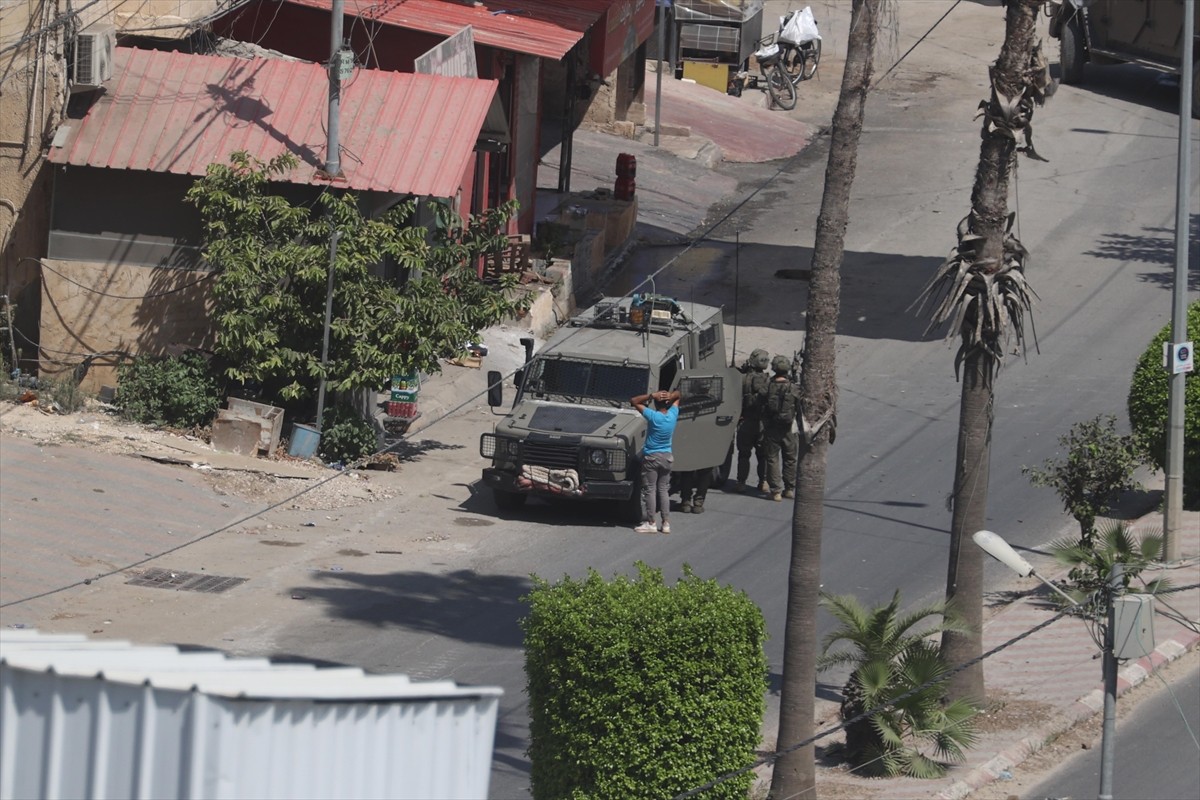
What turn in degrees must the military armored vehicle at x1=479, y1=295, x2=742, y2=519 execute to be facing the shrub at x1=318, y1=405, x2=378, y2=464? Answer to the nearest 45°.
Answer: approximately 45° to its right

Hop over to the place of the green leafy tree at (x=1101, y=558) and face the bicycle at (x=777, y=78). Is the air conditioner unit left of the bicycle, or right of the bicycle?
left

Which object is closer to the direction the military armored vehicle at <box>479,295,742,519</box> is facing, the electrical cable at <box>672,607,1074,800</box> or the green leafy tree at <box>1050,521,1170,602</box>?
the electrical cable

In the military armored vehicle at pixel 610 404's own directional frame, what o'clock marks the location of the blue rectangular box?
The blue rectangular box is roughly at 2 o'clock from the military armored vehicle.

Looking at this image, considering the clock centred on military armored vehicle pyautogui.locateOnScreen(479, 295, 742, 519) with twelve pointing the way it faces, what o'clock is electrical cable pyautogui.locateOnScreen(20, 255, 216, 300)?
The electrical cable is roughly at 2 o'clock from the military armored vehicle.

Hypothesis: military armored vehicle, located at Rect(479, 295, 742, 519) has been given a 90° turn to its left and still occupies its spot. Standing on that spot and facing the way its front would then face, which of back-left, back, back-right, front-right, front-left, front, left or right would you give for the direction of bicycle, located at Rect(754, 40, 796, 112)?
back-left

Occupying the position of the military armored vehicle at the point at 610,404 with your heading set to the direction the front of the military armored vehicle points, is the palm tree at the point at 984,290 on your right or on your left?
on your left

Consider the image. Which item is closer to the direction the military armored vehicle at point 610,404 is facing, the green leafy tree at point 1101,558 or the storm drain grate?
the storm drain grate

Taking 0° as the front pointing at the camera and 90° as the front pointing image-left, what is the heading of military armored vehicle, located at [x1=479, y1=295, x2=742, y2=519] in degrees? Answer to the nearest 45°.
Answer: approximately 45°

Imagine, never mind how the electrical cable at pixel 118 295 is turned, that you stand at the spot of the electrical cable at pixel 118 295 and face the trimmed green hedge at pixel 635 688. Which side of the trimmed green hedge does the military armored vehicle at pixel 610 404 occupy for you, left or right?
left

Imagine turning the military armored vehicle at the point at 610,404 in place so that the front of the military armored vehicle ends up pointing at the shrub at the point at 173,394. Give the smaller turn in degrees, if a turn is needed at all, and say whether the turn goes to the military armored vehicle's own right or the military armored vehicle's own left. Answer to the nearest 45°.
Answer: approximately 45° to the military armored vehicle's own right

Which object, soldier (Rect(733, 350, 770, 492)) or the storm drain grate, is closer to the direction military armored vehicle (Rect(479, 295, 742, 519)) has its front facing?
the storm drain grate

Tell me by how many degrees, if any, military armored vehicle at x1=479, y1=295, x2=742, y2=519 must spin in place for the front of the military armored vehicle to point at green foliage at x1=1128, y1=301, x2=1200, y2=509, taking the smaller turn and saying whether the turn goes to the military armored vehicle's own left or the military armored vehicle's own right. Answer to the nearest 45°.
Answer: approximately 135° to the military armored vehicle's own left

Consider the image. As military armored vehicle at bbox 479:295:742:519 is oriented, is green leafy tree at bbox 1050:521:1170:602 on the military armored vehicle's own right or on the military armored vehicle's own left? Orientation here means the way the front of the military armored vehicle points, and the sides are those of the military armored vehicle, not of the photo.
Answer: on the military armored vehicle's own left

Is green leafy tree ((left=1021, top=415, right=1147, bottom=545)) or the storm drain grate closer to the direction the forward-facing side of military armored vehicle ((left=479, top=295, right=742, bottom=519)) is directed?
the storm drain grate

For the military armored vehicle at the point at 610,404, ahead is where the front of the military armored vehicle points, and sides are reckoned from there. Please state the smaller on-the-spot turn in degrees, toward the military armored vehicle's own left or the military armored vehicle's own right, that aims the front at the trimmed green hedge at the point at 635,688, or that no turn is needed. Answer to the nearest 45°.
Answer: approximately 45° to the military armored vehicle's own left

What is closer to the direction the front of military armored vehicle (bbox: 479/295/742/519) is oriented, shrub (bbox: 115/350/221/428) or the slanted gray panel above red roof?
the shrub
